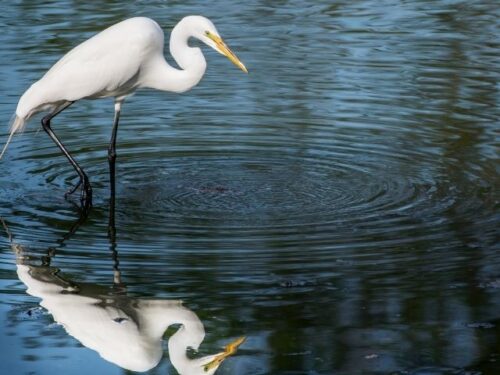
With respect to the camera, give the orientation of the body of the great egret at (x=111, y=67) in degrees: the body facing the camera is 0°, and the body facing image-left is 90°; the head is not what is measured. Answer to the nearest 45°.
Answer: approximately 270°
